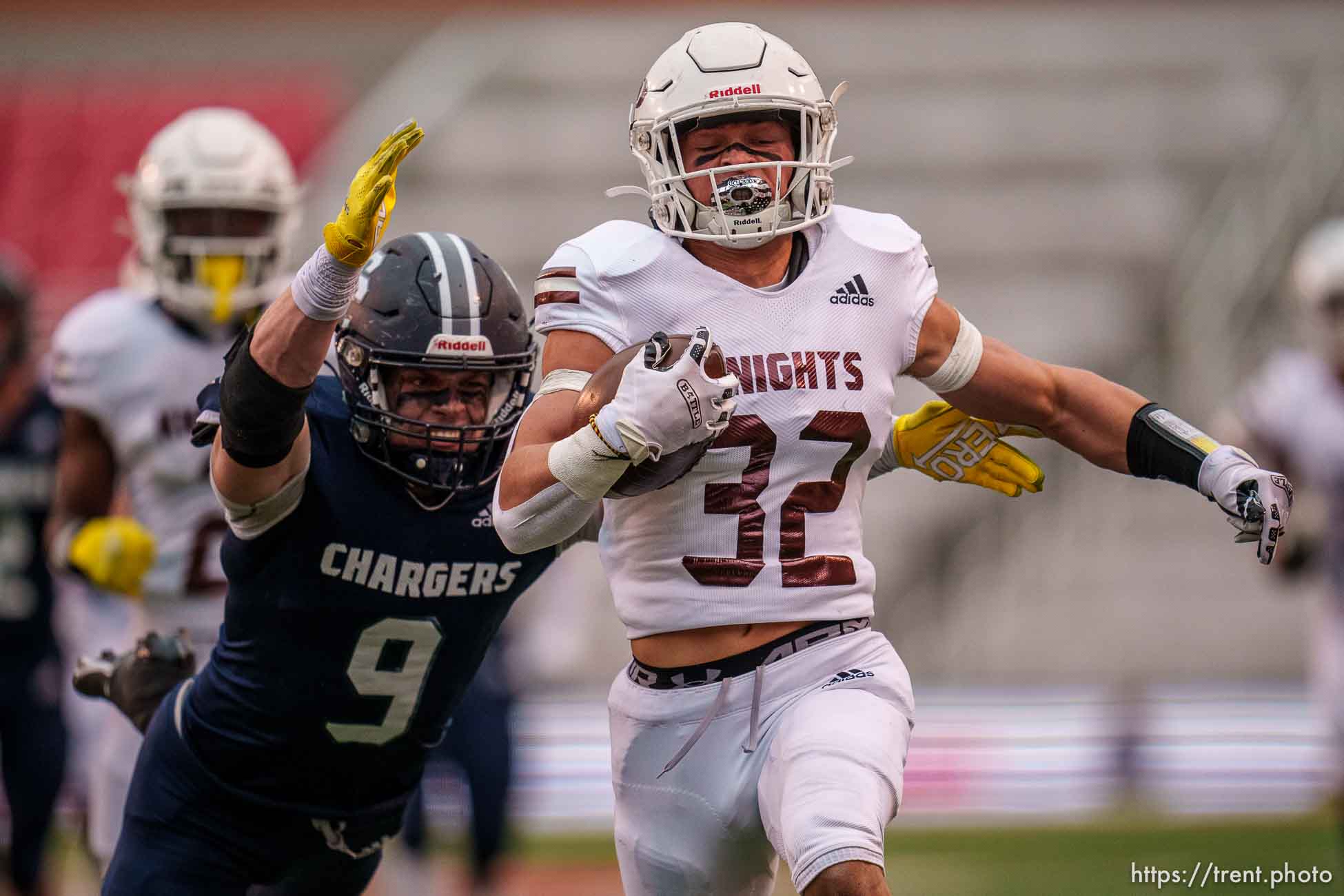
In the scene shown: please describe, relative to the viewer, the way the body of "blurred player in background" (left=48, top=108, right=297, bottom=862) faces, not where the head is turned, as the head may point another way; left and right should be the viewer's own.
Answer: facing the viewer

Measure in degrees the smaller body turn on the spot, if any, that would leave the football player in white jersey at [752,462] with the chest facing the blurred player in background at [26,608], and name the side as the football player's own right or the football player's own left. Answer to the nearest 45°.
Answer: approximately 135° to the football player's own right

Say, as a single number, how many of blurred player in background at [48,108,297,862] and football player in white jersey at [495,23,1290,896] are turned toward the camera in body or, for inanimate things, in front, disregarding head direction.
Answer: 2

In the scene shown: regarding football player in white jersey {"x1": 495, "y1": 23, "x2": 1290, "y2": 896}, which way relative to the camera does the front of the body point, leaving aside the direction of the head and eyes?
toward the camera

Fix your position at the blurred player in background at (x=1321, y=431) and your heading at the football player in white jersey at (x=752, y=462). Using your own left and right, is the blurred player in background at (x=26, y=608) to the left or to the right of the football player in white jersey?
right

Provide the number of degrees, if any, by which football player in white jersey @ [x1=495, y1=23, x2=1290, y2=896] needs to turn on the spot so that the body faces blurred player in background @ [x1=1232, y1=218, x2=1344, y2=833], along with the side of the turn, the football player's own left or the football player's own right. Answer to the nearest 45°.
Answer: approximately 135° to the football player's own left

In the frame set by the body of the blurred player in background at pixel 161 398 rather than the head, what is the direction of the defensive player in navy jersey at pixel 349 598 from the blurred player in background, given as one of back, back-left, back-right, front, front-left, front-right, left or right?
front

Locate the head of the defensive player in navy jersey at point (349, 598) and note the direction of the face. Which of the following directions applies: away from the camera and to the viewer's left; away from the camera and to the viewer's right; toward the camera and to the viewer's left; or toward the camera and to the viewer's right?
toward the camera and to the viewer's right

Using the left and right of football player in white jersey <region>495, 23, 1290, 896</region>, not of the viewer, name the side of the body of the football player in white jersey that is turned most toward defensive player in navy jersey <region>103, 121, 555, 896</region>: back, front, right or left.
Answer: right

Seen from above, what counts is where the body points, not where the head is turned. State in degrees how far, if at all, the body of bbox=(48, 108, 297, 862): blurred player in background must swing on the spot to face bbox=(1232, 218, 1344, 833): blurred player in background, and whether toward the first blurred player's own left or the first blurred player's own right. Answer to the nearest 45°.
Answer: approximately 90° to the first blurred player's own left
